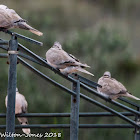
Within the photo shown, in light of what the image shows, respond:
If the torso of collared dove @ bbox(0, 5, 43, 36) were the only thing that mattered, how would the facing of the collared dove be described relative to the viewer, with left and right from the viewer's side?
facing to the left of the viewer

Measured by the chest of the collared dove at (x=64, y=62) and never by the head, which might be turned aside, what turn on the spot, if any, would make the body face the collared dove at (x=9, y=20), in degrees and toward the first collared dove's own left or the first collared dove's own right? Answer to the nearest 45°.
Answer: approximately 45° to the first collared dove's own left

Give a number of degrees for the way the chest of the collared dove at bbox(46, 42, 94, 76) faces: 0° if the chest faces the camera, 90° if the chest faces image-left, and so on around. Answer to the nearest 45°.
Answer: approximately 90°

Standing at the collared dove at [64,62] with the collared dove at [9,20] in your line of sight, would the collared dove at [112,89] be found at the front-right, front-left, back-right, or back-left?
back-right

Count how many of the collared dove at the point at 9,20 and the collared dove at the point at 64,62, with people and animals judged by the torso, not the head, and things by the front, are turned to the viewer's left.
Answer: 2

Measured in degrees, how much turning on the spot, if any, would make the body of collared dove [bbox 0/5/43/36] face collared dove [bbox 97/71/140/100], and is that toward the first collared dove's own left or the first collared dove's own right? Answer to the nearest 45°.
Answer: approximately 135° to the first collared dove's own right

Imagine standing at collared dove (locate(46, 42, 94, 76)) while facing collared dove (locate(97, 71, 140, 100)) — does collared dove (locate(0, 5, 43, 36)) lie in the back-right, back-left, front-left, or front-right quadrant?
back-left

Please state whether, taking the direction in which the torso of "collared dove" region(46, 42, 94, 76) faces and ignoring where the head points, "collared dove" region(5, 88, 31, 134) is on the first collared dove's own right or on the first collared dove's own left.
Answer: on the first collared dove's own right
